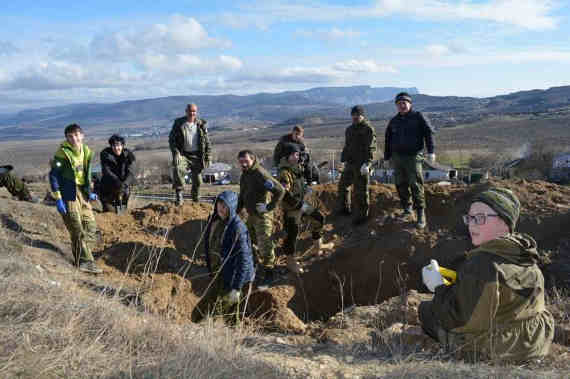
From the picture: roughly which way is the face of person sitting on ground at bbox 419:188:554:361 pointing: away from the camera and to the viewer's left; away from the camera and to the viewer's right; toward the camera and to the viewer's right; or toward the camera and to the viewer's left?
toward the camera and to the viewer's left

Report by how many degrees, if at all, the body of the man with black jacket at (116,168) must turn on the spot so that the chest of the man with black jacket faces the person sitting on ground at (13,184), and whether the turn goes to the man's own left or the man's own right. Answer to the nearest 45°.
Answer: approximately 135° to the man's own right

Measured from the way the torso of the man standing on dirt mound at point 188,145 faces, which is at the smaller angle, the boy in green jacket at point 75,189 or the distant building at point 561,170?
the boy in green jacket

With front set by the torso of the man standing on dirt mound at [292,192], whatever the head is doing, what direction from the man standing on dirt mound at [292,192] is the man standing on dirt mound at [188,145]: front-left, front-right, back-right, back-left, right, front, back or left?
back

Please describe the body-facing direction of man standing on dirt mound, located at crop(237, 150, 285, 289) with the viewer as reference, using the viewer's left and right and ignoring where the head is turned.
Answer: facing the viewer and to the left of the viewer

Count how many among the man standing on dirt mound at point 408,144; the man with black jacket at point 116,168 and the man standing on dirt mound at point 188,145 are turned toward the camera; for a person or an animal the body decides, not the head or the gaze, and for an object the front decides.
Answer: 3

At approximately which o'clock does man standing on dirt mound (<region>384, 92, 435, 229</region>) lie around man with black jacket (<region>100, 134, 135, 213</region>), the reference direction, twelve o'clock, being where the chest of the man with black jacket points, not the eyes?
The man standing on dirt mound is roughly at 10 o'clock from the man with black jacket.

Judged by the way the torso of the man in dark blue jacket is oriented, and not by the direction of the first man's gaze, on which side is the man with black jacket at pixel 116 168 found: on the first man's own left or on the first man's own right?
on the first man's own right

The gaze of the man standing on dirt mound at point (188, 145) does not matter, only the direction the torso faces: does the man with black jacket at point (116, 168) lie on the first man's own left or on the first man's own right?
on the first man's own right
